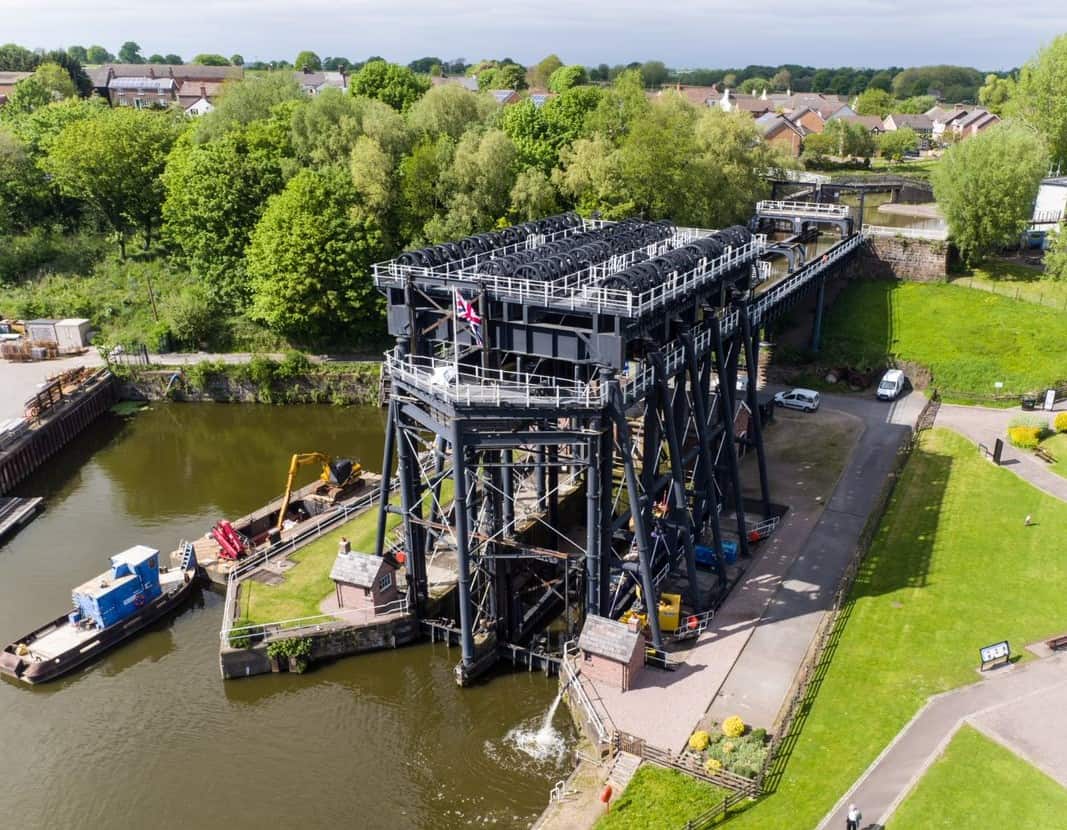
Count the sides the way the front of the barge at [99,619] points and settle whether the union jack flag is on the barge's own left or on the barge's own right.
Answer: on the barge's own right

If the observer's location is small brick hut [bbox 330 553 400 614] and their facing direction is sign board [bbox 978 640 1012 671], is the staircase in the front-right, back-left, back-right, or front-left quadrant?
front-right

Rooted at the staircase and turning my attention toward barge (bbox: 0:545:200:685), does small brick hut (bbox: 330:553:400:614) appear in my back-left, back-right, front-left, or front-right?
front-right

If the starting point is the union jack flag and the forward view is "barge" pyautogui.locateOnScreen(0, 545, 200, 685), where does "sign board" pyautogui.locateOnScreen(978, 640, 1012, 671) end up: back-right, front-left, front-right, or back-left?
back-left
